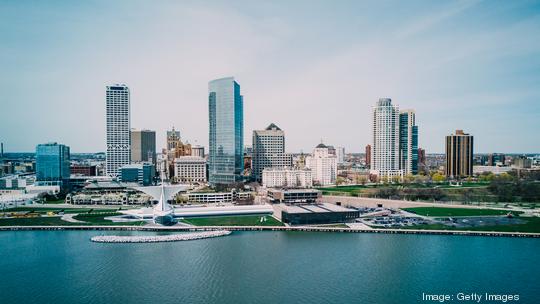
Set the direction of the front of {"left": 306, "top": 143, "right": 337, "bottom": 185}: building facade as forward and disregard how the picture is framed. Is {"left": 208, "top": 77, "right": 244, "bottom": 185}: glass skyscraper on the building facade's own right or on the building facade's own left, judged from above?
on the building facade's own right

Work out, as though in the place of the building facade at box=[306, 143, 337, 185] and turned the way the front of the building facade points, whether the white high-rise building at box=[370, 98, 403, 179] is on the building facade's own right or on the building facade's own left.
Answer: on the building facade's own left

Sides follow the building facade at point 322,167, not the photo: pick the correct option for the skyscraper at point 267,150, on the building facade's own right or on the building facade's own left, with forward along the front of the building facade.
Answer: on the building facade's own right

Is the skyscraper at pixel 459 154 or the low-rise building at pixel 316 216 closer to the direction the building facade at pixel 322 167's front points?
the low-rise building

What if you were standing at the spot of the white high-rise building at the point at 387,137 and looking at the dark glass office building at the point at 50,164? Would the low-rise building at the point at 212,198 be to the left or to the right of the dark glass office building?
left

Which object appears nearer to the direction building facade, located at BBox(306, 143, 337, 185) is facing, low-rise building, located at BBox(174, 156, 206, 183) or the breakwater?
the breakwater

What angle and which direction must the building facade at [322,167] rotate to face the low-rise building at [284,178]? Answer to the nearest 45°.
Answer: approximately 45° to its right

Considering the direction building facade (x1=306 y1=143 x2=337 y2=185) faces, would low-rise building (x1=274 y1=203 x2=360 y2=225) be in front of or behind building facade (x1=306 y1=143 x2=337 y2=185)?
in front

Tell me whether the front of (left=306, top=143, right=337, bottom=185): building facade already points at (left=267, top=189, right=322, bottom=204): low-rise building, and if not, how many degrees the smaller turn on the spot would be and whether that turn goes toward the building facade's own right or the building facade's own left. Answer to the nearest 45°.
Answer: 0° — it already faces it

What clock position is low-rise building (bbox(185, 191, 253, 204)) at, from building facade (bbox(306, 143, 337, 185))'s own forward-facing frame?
The low-rise building is roughly at 1 o'clock from the building facade.

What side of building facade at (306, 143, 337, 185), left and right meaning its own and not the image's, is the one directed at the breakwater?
front

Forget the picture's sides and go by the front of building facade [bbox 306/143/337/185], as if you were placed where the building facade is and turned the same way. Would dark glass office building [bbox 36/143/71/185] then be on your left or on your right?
on your right

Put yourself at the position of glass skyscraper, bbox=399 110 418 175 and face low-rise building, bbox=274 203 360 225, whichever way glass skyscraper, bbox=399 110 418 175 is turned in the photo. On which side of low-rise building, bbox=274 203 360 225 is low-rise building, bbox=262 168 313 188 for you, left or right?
right

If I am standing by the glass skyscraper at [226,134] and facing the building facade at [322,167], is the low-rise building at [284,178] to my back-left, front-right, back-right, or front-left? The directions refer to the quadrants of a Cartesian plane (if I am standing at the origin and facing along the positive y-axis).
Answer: front-right

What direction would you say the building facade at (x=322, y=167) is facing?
toward the camera
